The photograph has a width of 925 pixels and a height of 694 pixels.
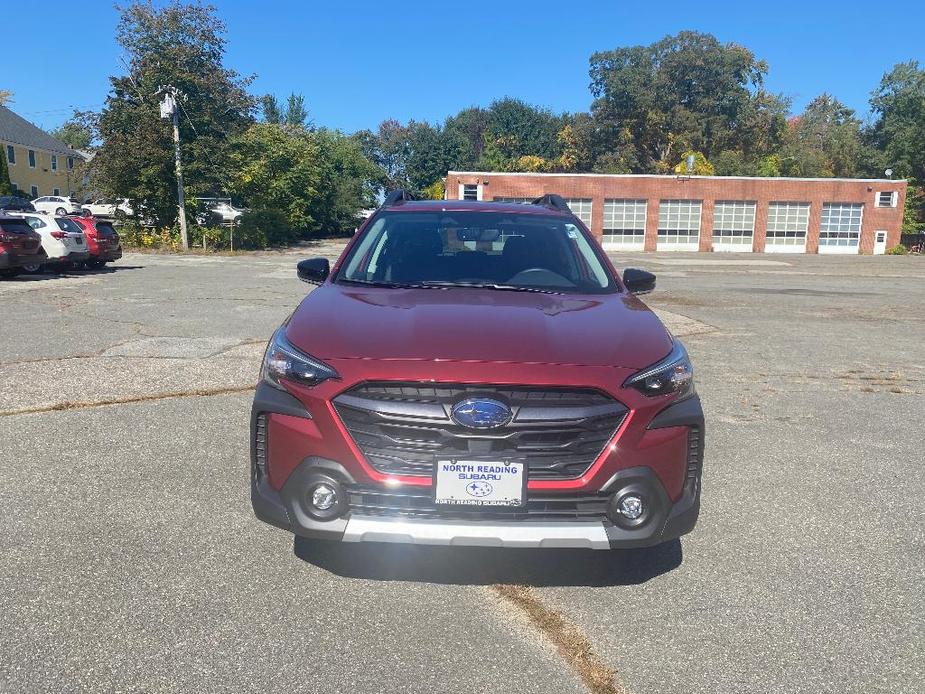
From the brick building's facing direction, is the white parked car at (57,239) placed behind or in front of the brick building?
in front

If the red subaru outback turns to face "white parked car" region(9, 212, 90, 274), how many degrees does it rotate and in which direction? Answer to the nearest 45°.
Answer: approximately 135° to its right

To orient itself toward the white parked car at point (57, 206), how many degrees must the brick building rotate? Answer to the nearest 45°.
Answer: approximately 90° to its right

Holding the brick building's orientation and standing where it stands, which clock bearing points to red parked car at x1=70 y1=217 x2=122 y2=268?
The red parked car is roughly at 1 o'clock from the brick building.

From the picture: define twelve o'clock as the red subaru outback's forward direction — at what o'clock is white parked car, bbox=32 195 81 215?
The white parked car is roughly at 5 o'clock from the red subaru outback.

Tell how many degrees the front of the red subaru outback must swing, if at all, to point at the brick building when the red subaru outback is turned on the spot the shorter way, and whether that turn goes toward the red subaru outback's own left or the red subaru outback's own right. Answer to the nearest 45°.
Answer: approximately 180°

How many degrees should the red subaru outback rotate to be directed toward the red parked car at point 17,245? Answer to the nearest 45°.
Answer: approximately 135° to its right

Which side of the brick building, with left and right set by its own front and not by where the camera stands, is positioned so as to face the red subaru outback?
front

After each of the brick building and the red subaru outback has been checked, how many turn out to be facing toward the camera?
2

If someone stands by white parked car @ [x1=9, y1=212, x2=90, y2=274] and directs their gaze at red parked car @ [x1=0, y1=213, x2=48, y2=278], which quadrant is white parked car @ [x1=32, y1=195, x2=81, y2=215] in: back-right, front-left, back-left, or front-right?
back-right

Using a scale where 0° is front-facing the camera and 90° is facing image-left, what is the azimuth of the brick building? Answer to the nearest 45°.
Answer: approximately 0°

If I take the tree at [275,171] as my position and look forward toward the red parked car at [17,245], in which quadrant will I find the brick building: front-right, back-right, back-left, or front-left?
back-left

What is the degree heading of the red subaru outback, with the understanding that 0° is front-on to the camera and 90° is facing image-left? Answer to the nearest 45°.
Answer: approximately 0°

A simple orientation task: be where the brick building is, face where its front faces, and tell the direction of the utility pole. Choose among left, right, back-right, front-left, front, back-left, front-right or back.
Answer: front-right
